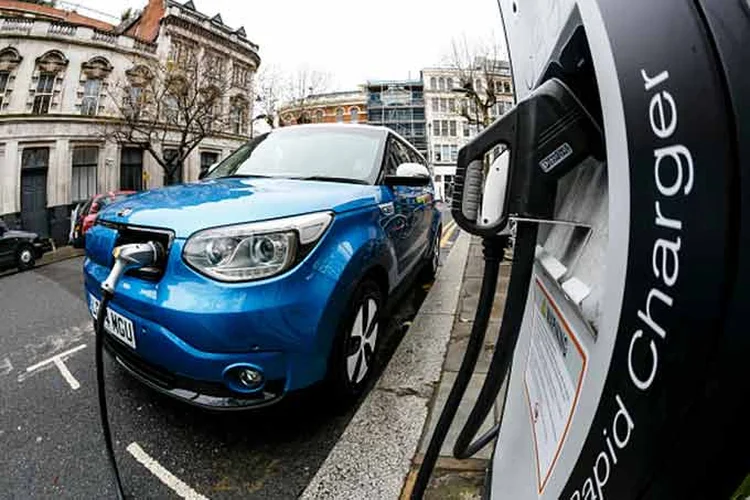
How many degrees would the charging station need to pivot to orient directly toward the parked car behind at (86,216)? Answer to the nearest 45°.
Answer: approximately 90° to its right

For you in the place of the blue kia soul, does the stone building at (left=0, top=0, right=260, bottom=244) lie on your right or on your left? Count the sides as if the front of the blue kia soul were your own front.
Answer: on your right

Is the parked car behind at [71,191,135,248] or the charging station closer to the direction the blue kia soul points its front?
the charging station

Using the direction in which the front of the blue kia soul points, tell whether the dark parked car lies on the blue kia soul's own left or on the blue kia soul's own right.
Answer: on the blue kia soul's own right

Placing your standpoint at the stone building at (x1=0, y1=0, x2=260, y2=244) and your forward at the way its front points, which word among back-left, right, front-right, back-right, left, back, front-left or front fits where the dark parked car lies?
front-right

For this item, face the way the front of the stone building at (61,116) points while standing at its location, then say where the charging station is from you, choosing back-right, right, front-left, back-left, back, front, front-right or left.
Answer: front-right

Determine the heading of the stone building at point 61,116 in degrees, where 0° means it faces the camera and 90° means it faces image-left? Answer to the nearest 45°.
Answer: approximately 315°

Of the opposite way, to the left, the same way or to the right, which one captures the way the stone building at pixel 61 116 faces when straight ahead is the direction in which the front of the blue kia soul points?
to the left

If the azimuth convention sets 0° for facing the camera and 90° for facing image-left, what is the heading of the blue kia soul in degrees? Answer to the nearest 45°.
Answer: approximately 45°

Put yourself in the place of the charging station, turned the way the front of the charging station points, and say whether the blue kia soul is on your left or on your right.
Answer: on your right
